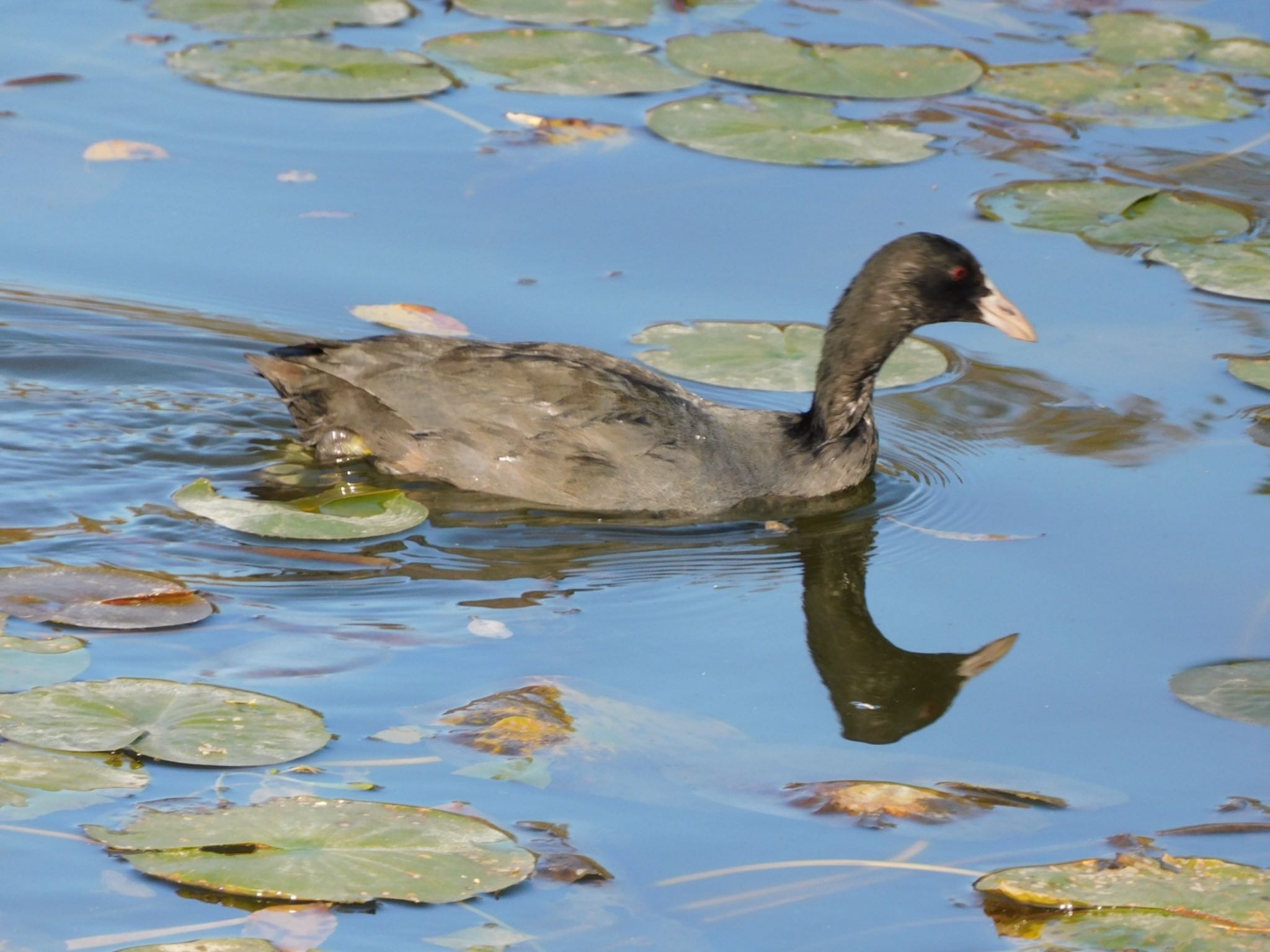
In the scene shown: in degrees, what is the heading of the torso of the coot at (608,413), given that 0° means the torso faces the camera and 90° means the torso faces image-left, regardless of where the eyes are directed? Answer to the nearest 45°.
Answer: approximately 270°

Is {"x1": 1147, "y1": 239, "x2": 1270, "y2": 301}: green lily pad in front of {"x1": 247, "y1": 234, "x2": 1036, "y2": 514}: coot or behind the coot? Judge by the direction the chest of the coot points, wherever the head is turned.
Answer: in front

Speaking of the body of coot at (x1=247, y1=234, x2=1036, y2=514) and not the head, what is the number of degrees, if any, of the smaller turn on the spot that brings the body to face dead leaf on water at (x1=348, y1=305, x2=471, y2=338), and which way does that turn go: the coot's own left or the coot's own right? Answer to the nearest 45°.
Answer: approximately 135° to the coot's own left

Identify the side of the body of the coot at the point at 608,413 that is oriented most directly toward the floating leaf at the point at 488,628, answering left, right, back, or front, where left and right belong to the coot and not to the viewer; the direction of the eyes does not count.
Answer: right

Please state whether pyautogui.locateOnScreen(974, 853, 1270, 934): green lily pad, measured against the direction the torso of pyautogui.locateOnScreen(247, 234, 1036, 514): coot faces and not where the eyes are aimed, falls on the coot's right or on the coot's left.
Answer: on the coot's right

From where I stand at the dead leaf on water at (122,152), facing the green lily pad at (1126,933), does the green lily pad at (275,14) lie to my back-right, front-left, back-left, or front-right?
back-left

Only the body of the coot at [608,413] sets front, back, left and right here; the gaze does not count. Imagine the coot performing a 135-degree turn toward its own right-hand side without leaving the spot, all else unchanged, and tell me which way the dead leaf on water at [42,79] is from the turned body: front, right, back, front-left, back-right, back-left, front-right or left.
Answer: right

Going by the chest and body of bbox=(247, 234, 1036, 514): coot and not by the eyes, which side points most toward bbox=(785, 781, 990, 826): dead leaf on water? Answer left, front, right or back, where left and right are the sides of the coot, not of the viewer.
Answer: right

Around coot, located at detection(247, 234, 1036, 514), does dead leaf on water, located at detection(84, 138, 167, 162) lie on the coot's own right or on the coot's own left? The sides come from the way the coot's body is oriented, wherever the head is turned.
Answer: on the coot's own left

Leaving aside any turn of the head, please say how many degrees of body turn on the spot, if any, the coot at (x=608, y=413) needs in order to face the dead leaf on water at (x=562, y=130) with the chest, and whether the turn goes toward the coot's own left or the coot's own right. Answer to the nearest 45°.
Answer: approximately 90° to the coot's own left

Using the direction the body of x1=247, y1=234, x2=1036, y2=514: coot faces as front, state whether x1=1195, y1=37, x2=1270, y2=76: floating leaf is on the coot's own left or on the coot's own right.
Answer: on the coot's own left

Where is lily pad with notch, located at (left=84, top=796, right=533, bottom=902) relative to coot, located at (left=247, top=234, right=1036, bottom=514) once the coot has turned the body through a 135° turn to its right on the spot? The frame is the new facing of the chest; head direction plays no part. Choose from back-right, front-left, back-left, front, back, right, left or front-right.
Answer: front-left
